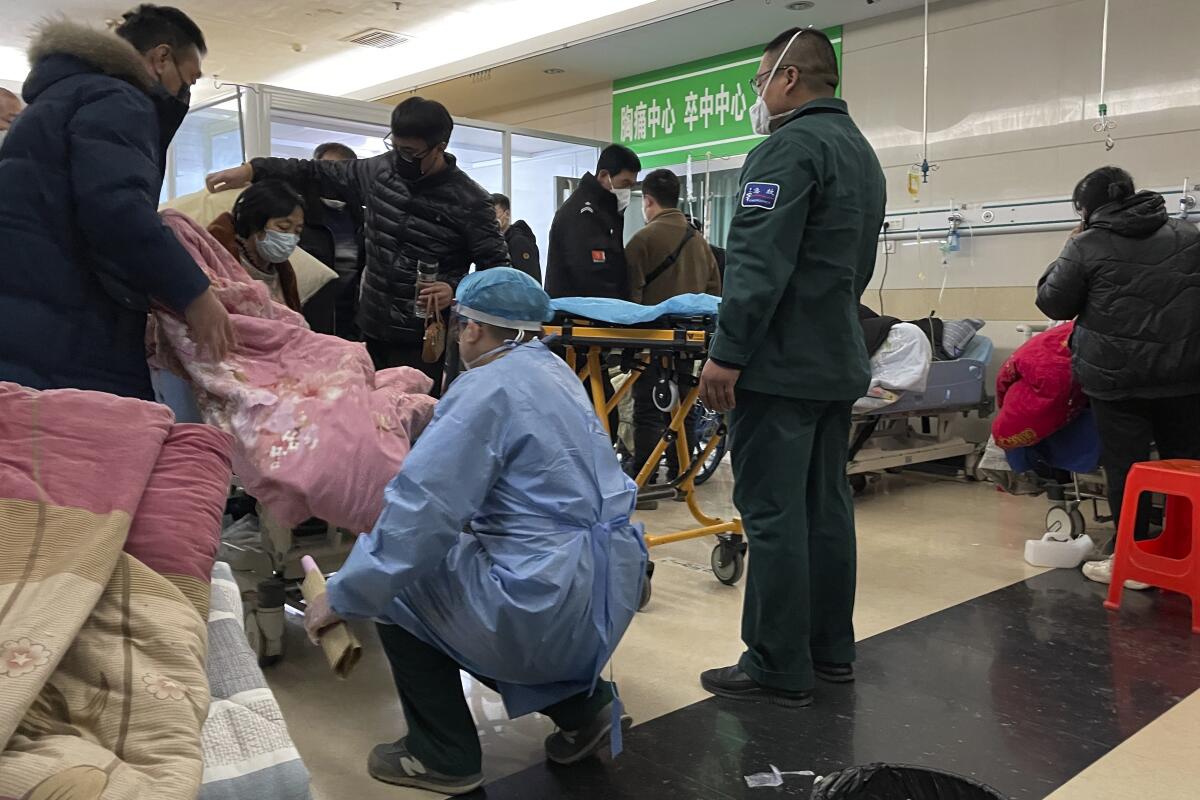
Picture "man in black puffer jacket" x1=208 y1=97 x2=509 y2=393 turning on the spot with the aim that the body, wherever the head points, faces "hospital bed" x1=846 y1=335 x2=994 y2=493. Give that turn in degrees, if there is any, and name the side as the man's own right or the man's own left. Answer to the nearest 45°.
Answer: approximately 180°

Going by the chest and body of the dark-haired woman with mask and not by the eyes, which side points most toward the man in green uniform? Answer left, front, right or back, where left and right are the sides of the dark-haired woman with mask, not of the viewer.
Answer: front

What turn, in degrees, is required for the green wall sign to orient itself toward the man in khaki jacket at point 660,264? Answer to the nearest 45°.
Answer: approximately 45° to its left

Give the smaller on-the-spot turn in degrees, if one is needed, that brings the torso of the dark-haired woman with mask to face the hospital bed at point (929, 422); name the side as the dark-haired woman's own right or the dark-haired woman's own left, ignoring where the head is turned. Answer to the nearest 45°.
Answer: approximately 90° to the dark-haired woman's own left

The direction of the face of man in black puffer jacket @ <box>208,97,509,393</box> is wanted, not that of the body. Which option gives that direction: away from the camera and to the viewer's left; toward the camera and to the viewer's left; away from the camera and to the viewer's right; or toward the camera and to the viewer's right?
toward the camera and to the viewer's left

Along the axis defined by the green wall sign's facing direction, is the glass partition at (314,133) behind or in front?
in front

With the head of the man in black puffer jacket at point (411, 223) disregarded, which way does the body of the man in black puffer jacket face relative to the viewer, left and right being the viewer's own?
facing the viewer and to the left of the viewer

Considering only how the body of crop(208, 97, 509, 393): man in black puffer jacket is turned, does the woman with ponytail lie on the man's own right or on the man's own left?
on the man's own left

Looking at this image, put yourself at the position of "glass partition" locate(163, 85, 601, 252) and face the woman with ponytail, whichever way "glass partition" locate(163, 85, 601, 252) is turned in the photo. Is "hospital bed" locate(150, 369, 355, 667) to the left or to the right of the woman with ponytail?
right

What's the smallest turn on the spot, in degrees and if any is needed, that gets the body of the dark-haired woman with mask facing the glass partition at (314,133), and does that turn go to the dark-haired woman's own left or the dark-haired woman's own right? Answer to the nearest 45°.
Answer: approximately 135° to the dark-haired woman's own left

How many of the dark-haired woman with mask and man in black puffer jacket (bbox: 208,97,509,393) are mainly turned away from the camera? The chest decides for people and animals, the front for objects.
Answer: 0

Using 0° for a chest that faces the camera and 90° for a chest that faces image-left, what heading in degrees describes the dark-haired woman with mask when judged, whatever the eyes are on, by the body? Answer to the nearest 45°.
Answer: approximately 315°

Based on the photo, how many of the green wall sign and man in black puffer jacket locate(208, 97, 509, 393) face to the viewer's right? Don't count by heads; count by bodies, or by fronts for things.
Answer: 0

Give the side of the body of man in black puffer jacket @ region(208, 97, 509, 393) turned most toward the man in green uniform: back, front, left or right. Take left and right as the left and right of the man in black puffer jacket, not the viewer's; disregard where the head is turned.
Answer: left

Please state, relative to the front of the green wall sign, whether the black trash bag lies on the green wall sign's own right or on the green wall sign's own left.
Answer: on the green wall sign's own left

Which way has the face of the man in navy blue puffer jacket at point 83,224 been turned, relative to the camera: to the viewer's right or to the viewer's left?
to the viewer's right

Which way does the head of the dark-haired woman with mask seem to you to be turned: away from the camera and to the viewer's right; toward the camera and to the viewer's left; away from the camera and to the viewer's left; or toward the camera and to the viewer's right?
toward the camera and to the viewer's right
